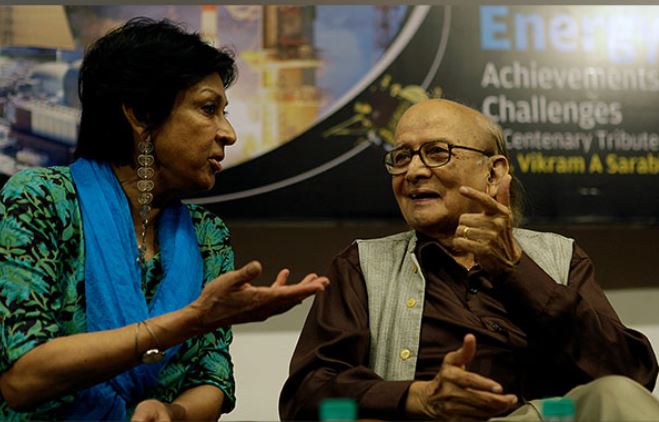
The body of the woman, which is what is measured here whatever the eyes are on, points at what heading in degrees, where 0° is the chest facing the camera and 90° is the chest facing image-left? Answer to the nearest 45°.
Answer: approximately 315°

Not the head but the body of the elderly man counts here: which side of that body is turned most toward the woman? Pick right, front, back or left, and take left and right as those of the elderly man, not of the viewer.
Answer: right

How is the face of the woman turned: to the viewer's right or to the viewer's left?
to the viewer's right

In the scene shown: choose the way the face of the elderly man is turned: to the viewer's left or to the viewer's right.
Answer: to the viewer's left

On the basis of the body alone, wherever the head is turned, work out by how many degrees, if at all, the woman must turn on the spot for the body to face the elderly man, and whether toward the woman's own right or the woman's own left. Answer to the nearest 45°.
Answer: approximately 45° to the woman's own left

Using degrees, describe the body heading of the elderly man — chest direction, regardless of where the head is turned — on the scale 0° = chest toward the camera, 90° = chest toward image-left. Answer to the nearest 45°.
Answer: approximately 0°
